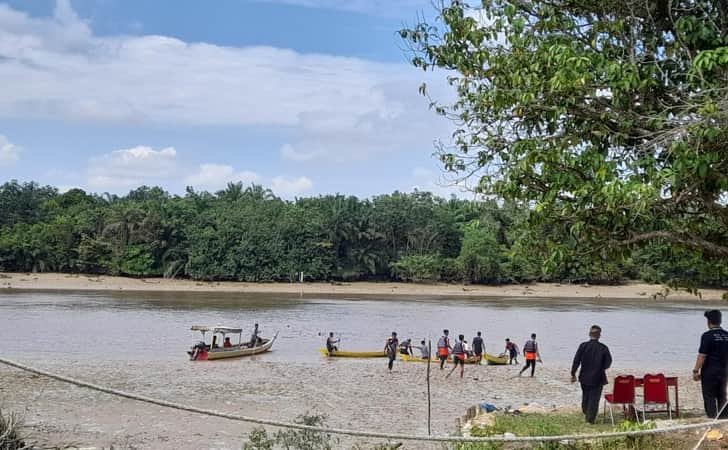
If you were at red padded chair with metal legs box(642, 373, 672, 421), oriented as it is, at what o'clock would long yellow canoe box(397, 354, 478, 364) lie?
The long yellow canoe is roughly at 11 o'clock from the red padded chair with metal legs.

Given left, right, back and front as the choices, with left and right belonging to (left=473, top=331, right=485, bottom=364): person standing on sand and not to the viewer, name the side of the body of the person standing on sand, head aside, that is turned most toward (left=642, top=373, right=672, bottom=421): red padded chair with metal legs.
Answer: back

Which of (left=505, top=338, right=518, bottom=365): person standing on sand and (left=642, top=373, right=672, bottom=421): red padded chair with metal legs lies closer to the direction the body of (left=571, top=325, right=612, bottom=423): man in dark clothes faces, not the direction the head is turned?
the person standing on sand

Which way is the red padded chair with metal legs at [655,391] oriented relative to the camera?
away from the camera

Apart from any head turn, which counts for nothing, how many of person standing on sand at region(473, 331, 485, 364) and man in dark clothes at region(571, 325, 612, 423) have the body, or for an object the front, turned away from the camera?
2

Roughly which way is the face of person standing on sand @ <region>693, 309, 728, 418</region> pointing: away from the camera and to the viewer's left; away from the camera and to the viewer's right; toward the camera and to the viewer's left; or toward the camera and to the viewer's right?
away from the camera and to the viewer's left

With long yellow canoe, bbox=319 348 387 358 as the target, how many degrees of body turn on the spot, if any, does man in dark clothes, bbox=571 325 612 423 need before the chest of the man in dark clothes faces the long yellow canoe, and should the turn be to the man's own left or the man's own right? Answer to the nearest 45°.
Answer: approximately 45° to the man's own left

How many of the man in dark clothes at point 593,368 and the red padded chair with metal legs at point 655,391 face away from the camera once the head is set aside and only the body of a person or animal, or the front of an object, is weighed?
2

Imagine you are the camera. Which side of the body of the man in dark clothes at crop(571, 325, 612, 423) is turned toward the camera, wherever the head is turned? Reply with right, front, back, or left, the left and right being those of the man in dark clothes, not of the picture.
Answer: back

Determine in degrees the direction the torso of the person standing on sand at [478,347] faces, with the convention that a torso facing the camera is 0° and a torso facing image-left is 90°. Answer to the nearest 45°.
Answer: approximately 180°

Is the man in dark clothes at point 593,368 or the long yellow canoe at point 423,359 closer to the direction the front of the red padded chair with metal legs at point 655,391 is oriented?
the long yellow canoe
